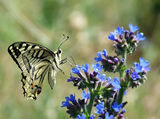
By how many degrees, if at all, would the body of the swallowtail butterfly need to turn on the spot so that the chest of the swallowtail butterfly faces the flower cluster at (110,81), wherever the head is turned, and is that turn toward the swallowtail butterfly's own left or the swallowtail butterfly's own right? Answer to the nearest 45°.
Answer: approximately 45° to the swallowtail butterfly's own right

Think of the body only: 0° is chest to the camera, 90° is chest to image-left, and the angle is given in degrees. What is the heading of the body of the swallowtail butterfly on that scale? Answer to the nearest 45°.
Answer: approximately 270°

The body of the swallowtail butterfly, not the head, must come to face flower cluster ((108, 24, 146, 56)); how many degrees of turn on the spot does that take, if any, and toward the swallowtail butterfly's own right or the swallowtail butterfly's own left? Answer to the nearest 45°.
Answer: approximately 45° to the swallowtail butterfly's own right
